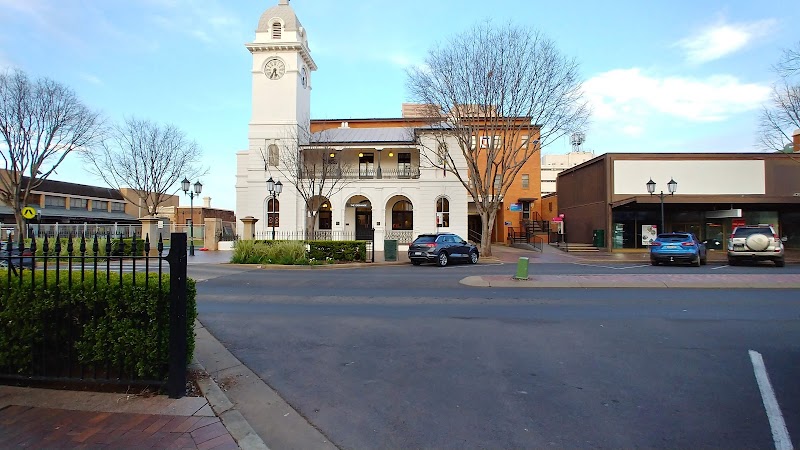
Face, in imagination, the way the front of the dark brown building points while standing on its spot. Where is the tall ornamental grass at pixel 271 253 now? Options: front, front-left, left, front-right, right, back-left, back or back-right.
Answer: front-right

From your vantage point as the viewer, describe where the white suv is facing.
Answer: facing away from the viewer

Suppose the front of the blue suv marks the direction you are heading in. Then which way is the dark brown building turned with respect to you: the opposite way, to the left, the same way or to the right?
the opposite way

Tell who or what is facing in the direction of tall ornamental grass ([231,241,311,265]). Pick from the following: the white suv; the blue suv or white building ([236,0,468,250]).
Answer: the white building

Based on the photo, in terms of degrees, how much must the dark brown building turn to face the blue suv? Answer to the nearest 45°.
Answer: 0° — it already faces it

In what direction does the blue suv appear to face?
away from the camera

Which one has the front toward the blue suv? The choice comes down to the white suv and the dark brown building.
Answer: the dark brown building

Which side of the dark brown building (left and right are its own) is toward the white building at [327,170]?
right

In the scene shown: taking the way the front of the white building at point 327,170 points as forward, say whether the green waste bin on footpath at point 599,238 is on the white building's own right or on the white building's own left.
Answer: on the white building's own left

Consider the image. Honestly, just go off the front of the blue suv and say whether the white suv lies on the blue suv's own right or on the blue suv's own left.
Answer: on the blue suv's own right

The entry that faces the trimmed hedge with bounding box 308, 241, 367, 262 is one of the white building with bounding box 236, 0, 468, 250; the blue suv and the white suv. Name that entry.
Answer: the white building

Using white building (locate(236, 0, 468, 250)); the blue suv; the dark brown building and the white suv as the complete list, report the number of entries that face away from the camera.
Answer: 2
